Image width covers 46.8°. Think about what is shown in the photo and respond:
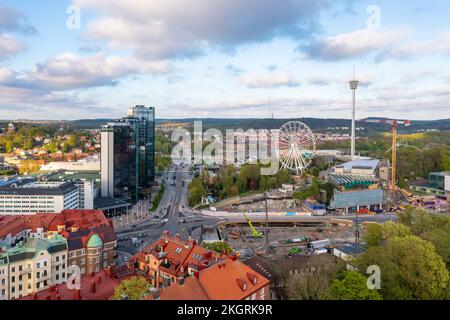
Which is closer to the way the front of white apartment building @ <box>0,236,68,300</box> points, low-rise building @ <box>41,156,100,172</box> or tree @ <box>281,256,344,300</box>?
the tree

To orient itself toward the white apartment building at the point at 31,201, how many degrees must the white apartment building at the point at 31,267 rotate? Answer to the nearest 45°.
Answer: approximately 135° to its left

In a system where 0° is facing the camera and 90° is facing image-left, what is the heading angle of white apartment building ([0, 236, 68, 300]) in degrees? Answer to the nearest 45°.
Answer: approximately 315°

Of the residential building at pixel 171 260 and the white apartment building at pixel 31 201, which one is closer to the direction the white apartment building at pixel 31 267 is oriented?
the residential building

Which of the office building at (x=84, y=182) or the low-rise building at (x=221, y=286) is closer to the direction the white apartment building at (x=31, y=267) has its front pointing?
the low-rise building

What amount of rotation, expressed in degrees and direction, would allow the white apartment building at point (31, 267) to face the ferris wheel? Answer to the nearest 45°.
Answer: approximately 90° to its left

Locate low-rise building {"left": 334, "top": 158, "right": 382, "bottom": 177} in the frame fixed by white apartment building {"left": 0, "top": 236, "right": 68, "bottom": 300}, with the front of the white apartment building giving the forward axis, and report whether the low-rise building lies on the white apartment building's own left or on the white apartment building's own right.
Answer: on the white apartment building's own left

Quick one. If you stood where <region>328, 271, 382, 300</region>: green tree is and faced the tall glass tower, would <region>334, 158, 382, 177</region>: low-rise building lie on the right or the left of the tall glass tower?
right

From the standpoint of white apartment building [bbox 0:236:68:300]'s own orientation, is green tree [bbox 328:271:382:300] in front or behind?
in front

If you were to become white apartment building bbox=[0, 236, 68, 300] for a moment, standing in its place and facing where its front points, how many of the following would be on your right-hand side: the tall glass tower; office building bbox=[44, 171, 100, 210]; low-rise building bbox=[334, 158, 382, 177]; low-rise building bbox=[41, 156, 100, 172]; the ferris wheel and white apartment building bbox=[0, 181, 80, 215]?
0

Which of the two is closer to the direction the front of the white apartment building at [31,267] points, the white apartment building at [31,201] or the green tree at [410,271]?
the green tree

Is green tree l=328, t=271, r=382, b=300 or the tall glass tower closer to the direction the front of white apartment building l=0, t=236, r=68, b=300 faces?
the green tree
